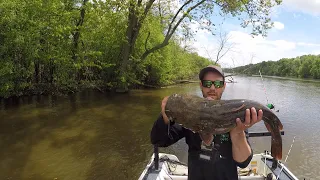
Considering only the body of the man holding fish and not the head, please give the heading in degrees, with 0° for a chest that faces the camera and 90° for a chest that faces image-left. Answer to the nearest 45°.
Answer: approximately 0°
